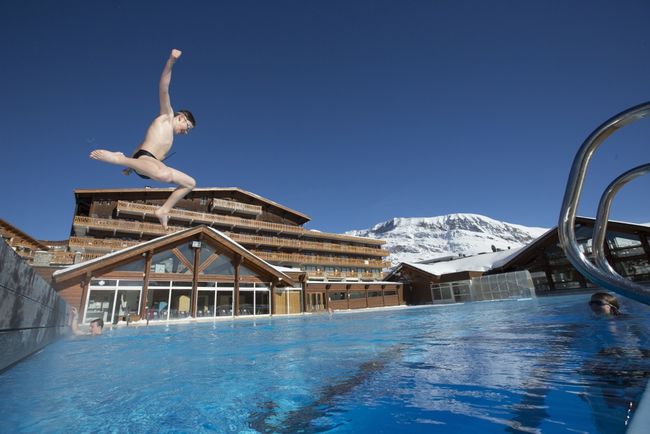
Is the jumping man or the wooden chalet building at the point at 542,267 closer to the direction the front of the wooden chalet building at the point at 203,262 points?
the jumping man

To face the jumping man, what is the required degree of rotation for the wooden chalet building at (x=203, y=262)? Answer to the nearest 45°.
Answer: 0° — it already faces them

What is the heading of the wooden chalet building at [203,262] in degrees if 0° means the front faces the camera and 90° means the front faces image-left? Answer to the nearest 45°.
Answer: approximately 0°

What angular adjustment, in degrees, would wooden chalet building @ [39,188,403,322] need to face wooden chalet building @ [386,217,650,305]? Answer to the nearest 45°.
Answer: approximately 90° to its left

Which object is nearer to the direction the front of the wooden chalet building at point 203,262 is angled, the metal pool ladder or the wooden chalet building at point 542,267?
the metal pool ladder

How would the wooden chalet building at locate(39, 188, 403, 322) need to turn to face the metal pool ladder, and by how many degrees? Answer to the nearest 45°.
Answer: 0° — it already faces it
